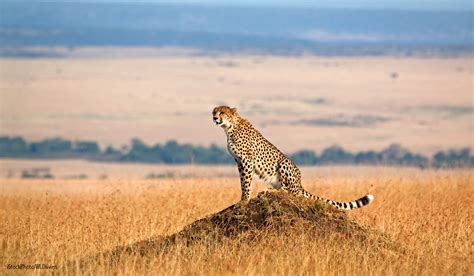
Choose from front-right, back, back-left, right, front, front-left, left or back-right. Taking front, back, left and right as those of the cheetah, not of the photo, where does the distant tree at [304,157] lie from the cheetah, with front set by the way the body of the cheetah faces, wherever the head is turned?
right

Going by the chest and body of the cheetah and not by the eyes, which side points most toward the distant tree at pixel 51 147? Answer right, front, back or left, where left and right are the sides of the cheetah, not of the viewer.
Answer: right

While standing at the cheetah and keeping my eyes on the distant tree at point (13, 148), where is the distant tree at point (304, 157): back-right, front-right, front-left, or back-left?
front-right

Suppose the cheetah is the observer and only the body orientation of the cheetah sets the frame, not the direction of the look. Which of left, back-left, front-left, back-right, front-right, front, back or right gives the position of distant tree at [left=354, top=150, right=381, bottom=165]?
right

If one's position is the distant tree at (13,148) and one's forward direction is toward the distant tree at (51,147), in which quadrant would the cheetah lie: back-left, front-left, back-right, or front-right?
front-right

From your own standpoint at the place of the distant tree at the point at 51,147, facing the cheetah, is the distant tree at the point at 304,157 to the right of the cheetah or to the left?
left

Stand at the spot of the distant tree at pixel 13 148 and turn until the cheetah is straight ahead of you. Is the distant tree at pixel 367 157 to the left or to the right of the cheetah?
left

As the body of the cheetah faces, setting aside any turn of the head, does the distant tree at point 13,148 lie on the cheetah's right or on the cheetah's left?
on the cheetah's right

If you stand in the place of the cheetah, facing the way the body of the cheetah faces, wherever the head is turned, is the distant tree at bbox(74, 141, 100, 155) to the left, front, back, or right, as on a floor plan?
right

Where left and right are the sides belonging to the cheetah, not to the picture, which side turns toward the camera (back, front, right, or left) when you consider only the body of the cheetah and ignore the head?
left

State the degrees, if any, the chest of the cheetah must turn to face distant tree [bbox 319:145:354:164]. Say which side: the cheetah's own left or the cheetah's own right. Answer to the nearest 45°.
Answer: approximately 90° to the cheetah's own right
